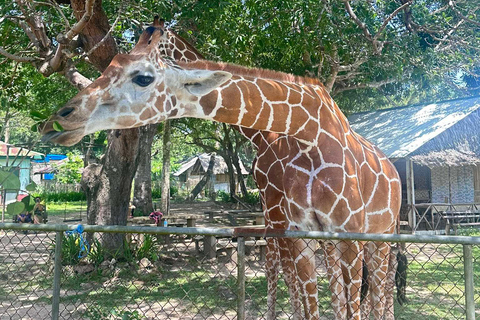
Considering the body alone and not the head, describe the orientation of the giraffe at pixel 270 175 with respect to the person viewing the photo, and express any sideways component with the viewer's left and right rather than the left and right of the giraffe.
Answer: facing to the left of the viewer

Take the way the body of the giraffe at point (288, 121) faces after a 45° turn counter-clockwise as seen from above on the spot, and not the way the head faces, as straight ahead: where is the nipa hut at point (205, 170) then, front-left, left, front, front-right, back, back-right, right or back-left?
back

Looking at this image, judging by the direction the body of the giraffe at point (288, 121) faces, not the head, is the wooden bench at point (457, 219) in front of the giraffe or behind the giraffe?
behind

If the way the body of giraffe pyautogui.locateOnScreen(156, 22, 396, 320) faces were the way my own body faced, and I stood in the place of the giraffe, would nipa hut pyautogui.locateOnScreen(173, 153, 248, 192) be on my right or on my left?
on my right

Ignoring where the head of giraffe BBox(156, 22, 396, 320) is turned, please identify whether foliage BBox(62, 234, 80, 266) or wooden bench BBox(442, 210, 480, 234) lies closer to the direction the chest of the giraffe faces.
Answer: the foliage

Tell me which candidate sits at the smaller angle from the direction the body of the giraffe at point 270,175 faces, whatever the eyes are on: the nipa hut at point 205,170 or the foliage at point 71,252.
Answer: the foliage
